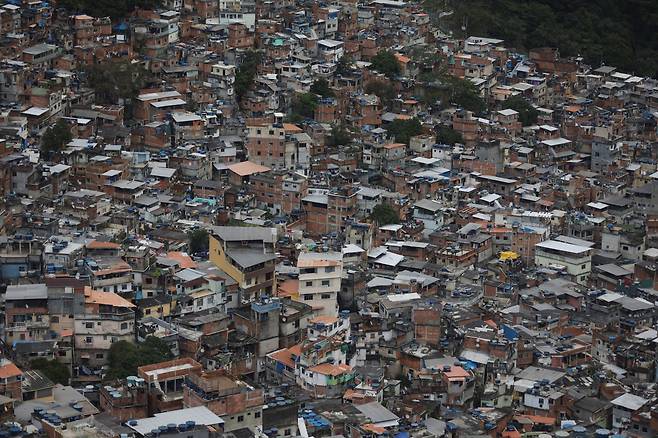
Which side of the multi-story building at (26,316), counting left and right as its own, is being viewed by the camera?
front

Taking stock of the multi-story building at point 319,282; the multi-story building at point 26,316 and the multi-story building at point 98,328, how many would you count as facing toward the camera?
3

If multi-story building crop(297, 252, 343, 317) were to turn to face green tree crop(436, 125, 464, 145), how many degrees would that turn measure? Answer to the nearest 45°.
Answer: approximately 180°

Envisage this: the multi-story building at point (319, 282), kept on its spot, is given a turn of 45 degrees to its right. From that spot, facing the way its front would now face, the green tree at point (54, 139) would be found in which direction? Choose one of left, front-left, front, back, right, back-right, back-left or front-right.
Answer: right

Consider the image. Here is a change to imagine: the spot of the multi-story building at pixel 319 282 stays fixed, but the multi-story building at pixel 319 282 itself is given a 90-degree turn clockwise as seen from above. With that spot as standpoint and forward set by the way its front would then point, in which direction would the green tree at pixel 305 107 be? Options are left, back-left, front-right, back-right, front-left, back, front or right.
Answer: right

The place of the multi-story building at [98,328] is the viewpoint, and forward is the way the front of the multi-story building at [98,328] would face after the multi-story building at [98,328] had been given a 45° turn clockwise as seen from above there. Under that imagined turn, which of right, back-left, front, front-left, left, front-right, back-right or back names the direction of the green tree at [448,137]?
back

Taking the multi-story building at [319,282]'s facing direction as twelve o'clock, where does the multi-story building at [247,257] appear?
the multi-story building at [247,257] is roughly at 3 o'clock from the multi-story building at [319,282].

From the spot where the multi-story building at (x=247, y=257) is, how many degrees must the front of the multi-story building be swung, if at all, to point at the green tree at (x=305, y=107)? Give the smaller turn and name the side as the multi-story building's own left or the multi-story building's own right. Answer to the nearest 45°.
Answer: approximately 135° to the multi-story building's own left

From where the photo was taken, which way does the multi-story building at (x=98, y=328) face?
toward the camera

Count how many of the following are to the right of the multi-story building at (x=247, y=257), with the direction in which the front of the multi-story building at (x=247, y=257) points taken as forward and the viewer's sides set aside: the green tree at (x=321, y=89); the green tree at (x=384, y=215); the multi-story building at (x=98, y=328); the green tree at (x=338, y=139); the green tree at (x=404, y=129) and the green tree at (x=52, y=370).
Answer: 2

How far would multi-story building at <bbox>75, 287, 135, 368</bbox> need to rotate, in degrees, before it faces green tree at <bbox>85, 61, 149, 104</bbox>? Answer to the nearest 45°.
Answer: approximately 180°

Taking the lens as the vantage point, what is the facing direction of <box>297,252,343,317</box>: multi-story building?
facing the viewer

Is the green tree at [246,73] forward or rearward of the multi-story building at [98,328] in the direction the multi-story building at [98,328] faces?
rearward

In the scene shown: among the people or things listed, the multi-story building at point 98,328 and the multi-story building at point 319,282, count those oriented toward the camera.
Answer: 2
